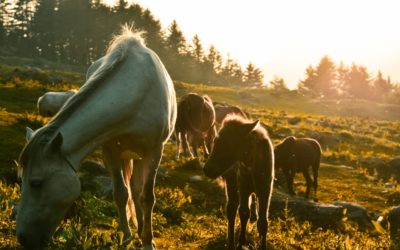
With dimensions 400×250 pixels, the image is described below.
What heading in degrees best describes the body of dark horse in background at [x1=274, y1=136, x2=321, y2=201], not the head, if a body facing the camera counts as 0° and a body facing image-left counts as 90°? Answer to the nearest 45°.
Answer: approximately 135°

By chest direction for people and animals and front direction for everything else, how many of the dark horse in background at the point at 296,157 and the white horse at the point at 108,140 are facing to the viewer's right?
0

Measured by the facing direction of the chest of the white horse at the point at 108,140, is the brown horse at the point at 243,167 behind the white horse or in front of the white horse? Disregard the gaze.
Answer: behind

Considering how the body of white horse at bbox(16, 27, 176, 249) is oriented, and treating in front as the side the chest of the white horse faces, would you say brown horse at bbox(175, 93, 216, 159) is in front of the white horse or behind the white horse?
behind

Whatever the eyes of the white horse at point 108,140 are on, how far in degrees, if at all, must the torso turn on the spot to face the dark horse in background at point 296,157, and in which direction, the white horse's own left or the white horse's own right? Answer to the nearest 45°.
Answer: approximately 180°

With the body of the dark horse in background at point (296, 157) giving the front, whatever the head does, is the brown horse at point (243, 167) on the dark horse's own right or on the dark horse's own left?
on the dark horse's own left
